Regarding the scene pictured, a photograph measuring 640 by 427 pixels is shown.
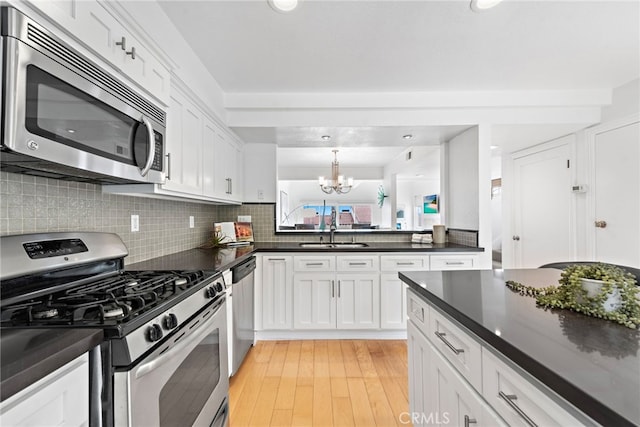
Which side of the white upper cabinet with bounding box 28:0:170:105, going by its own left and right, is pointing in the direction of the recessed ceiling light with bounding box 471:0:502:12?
front

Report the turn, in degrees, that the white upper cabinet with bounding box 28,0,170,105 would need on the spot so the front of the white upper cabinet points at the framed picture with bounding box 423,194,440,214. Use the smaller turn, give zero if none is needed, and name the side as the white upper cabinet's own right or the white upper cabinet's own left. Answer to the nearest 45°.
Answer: approximately 90° to the white upper cabinet's own left

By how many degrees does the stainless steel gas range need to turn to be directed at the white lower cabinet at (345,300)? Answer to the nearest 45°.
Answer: approximately 90° to its left

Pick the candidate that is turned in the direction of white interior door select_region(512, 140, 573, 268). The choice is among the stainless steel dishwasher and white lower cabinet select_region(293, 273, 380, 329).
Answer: the stainless steel dishwasher

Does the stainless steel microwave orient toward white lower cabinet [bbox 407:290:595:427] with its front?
yes

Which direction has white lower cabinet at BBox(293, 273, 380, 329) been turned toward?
toward the camera

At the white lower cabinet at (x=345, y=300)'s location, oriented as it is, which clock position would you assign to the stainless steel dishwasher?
The stainless steel dishwasher is roughly at 2 o'clock from the white lower cabinet.

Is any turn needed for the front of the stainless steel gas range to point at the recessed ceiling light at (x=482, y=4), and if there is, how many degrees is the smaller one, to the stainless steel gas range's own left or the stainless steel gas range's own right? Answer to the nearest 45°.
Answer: approximately 45° to the stainless steel gas range's own left

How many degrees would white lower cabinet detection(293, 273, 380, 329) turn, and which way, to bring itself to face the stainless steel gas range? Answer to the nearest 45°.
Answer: approximately 45° to its right

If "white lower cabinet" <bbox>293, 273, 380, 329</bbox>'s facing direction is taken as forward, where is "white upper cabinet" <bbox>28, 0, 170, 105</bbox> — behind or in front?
in front

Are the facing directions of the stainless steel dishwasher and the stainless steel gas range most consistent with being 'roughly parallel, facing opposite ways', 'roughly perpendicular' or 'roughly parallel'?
roughly parallel

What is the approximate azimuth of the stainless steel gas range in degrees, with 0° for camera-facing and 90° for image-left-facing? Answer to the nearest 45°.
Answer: approximately 315°

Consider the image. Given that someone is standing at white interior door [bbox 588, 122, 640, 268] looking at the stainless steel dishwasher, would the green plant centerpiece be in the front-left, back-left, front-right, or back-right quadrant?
front-left

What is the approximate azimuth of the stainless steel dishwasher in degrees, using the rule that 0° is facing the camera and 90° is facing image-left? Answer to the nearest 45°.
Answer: approximately 270°

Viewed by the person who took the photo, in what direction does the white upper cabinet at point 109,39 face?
facing the viewer and to the right of the viewer

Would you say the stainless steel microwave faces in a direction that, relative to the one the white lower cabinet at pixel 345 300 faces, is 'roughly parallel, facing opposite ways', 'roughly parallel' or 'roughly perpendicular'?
roughly perpendicular

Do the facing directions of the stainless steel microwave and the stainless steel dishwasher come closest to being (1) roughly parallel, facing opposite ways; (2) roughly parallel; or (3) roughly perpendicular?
roughly parallel

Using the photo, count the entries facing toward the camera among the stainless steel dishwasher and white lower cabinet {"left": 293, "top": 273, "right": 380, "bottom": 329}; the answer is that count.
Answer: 1
